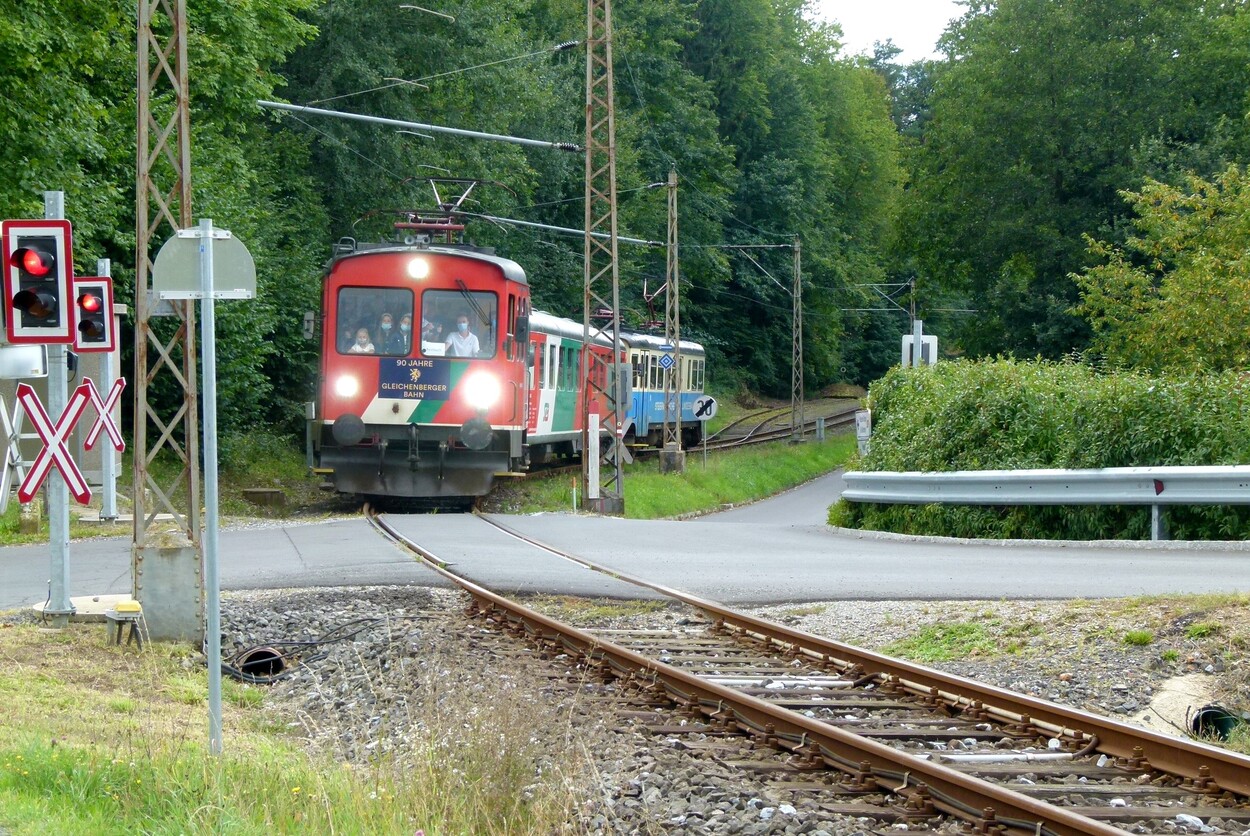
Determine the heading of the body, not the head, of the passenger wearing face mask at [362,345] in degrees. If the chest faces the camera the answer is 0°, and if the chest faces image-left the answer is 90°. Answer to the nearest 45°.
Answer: approximately 0°

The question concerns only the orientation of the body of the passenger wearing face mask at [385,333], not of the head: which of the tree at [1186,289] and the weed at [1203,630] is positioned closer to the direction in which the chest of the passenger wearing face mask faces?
the weed

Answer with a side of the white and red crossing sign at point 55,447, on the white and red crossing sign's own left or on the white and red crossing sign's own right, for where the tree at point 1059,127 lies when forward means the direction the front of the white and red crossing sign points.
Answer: on the white and red crossing sign's own left

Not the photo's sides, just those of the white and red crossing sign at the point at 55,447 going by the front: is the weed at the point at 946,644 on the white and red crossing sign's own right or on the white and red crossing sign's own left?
on the white and red crossing sign's own left
